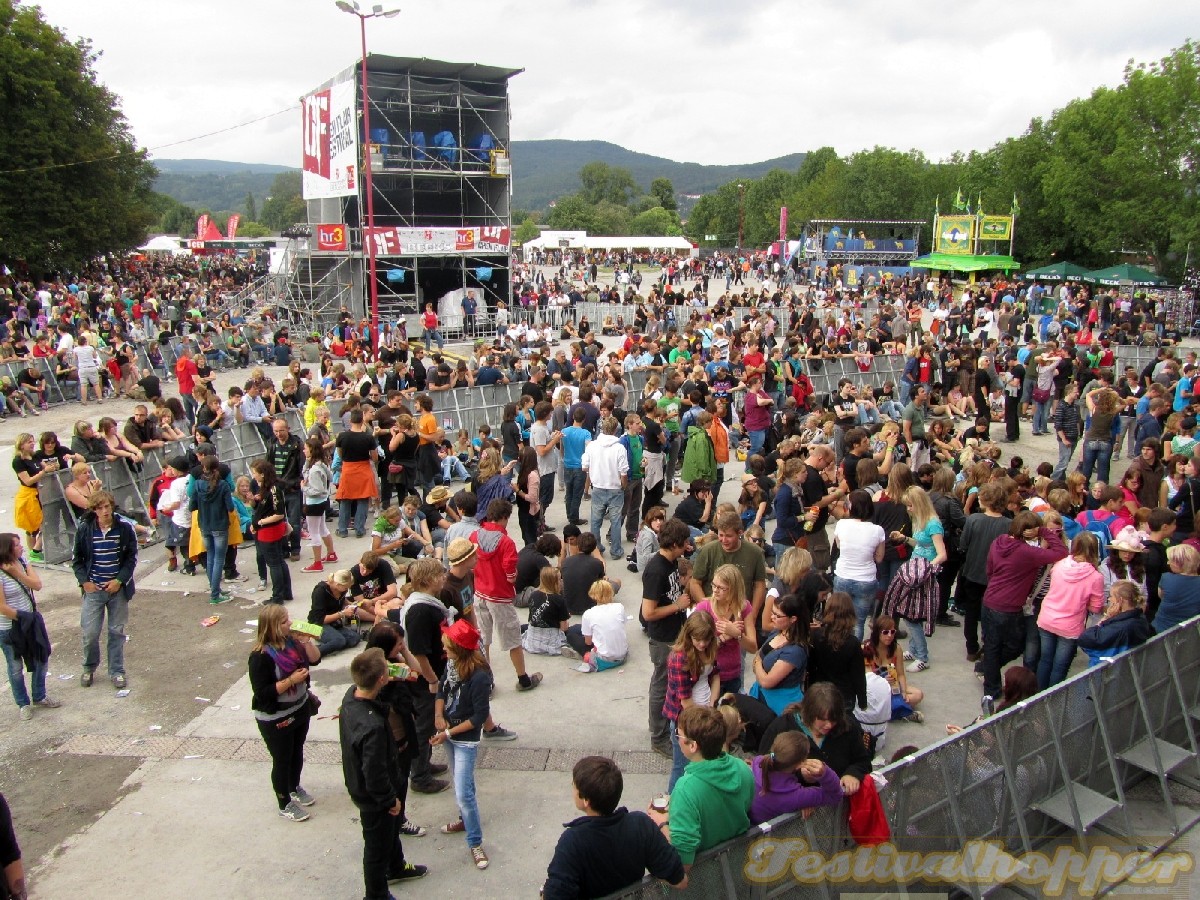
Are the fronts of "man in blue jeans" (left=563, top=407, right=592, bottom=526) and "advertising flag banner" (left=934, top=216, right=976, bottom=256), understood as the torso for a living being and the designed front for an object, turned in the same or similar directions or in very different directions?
very different directions

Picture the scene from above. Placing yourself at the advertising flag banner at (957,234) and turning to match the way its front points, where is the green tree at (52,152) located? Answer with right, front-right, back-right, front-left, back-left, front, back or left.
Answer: front-right

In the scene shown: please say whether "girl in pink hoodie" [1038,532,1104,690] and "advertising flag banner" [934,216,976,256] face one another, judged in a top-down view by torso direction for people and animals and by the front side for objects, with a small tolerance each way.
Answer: yes

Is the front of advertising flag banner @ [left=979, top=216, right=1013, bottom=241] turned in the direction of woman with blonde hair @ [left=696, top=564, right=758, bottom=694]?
yes

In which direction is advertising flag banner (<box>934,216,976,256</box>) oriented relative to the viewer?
toward the camera

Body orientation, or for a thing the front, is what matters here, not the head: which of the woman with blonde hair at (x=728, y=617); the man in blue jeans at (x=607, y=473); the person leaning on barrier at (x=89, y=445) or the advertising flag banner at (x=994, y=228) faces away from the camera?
the man in blue jeans

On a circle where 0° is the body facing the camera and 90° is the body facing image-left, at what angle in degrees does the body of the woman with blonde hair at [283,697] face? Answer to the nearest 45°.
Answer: approximately 315°

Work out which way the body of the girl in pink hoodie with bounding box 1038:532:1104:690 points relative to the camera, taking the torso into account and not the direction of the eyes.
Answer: away from the camera

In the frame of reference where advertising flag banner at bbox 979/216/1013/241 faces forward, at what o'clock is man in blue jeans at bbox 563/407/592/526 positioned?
The man in blue jeans is roughly at 12 o'clock from the advertising flag banner.

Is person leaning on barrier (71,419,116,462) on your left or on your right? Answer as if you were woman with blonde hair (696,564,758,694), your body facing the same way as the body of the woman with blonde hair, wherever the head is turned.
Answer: on your right

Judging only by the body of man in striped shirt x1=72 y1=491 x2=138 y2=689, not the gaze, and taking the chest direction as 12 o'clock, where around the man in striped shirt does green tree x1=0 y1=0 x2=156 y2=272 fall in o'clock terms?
The green tree is roughly at 6 o'clock from the man in striped shirt.

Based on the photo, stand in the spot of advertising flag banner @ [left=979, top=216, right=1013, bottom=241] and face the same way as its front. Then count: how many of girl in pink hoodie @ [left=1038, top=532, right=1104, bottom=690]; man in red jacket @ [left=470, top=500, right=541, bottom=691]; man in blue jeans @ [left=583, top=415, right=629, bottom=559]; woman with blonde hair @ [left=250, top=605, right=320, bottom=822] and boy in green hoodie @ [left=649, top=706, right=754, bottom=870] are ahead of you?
5
